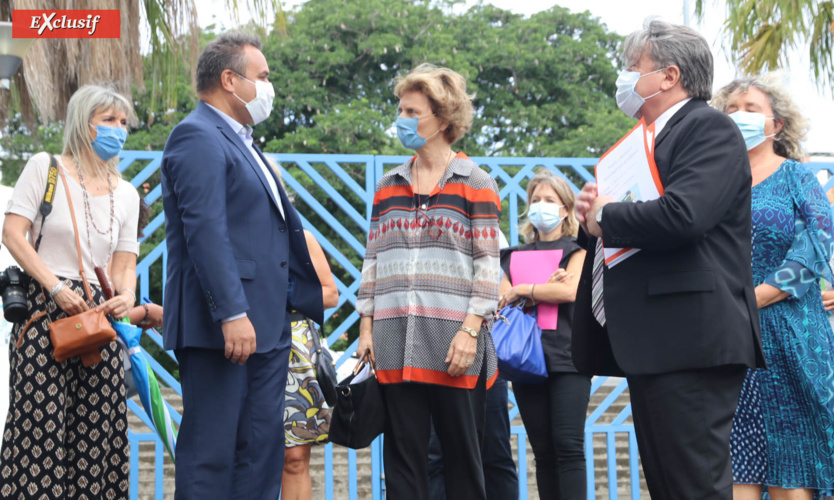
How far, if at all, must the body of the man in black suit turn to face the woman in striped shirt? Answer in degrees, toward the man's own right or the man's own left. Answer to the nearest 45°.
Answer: approximately 45° to the man's own right

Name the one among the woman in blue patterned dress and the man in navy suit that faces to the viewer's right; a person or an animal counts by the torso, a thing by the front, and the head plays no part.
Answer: the man in navy suit

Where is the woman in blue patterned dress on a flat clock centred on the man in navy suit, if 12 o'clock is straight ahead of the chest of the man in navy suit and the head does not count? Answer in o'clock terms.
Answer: The woman in blue patterned dress is roughly at 12 o'clock from the man in navy suit.

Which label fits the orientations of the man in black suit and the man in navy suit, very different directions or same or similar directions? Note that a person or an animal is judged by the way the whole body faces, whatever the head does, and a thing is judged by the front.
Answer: very different directions

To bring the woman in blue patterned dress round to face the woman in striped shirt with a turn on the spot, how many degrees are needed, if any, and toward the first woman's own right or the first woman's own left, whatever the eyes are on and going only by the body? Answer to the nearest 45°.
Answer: approximately 45° to the first woman's own right

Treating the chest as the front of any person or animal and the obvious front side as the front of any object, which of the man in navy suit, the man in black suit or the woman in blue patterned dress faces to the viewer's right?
the man in navy suit

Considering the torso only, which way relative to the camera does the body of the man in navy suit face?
to the viewer's right

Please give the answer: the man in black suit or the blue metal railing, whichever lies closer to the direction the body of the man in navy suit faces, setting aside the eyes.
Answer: the man in black suit

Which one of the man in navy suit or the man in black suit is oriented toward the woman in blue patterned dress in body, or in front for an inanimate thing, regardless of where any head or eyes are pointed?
the man in navy suit

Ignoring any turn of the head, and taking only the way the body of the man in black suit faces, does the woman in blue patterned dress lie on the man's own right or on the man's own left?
on the man's own right

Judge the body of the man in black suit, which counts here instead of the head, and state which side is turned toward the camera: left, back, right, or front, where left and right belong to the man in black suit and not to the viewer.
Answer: left

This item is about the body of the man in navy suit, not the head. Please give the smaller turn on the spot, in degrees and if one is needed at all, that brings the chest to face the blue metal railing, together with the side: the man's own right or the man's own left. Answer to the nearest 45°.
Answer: approximately 90° to the man's own left
